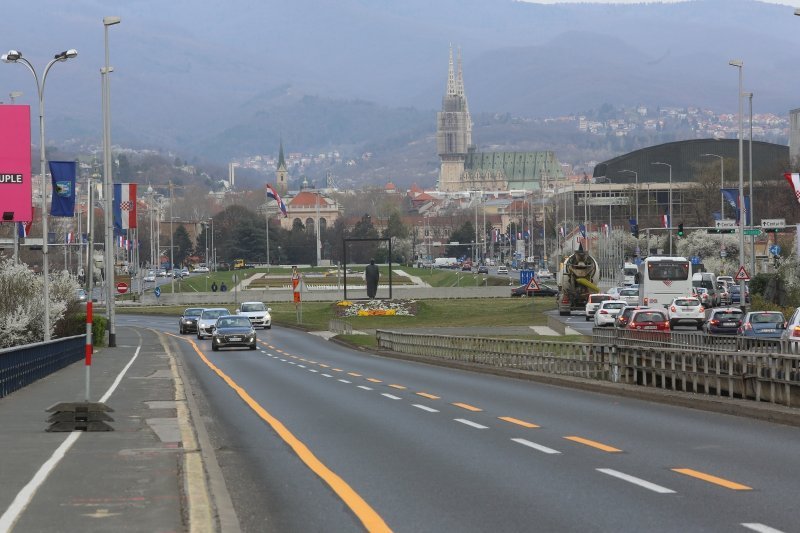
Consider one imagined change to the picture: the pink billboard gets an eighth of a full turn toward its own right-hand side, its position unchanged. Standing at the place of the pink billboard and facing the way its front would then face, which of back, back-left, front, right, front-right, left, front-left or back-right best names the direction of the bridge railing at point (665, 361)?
left

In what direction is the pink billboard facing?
toward the camera

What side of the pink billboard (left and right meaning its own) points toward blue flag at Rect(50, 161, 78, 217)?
back
